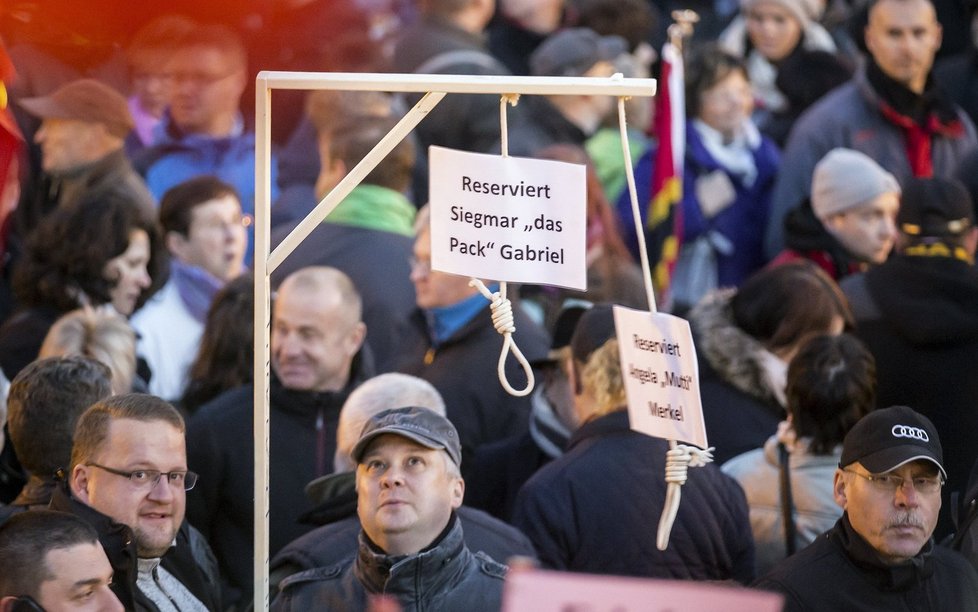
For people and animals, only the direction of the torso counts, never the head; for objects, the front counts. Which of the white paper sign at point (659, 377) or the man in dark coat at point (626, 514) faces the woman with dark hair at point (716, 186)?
the man in dark coat

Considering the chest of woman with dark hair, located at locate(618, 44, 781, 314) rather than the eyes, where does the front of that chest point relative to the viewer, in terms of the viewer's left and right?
facing the viewer and to the right of the viewer

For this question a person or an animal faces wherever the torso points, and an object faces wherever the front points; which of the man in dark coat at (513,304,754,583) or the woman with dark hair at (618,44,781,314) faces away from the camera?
the man in dark coat

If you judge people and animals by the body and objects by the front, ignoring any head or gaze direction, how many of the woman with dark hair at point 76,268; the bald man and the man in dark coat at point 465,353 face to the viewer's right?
1

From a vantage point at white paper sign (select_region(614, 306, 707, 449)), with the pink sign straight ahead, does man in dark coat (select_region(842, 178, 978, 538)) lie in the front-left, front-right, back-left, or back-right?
back-left

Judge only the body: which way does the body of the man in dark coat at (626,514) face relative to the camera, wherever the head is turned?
away from the camera

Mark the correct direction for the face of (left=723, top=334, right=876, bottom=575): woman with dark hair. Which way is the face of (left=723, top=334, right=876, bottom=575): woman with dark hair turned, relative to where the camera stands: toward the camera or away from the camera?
away from the camera

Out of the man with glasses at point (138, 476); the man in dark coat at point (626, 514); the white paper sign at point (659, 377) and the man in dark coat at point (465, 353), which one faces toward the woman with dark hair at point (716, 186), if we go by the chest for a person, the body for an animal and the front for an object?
the man in dark coat at point (626, 514)

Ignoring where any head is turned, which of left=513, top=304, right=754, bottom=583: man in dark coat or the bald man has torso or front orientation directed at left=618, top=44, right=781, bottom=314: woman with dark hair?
the man in dark coat

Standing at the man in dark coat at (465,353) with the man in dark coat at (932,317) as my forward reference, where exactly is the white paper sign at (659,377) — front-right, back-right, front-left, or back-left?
front-right

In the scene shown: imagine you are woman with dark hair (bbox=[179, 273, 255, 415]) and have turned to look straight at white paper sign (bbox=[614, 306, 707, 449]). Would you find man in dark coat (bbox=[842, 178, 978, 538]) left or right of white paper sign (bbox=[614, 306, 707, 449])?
left

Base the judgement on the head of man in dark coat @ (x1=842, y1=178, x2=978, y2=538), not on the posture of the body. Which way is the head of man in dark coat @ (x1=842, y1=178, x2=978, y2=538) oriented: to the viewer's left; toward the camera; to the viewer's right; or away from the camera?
away from the camera

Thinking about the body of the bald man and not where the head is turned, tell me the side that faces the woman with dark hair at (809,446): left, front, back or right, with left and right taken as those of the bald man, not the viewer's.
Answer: left
